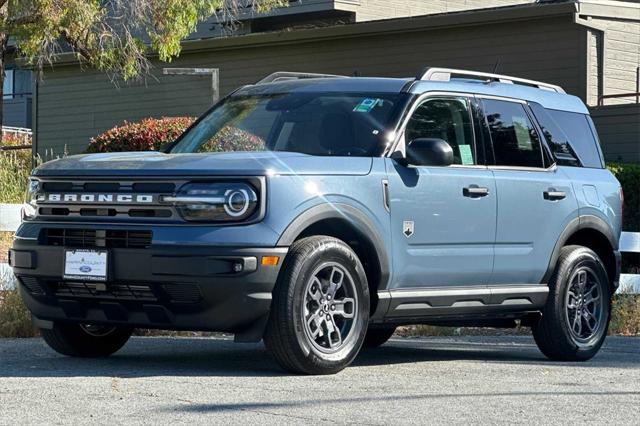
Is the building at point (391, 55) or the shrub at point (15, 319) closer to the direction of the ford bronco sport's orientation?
the shrub

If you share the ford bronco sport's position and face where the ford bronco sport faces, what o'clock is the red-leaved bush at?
The red-leaved bush is roughly at 4 o'clock from the ford bronco sport.

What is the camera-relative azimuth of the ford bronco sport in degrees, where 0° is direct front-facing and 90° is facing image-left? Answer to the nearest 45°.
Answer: approximately 45°

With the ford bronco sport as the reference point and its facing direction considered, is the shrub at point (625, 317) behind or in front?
behind

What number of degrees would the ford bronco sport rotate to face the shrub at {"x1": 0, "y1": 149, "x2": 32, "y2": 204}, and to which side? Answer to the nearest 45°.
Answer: approximately 90° to its right

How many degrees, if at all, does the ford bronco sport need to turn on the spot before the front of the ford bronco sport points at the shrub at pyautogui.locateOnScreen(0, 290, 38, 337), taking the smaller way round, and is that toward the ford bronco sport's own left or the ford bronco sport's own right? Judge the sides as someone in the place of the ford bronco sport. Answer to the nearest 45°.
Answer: approximately 90° to the ford bronco sport's own right

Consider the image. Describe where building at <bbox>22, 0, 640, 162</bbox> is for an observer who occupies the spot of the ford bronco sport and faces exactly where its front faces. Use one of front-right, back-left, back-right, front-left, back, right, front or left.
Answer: back-right

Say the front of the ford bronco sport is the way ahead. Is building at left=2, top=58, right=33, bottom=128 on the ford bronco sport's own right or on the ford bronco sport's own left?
on the ford bronco sport's own right

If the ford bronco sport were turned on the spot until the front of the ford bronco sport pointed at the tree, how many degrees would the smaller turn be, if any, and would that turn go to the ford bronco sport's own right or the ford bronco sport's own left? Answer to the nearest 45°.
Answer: approximately 135° to the ford bronco sport's own right
